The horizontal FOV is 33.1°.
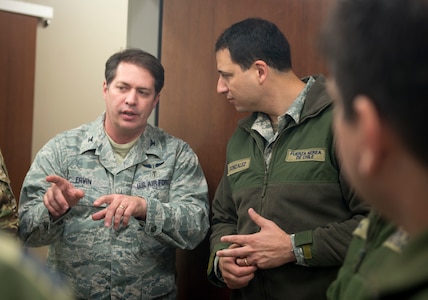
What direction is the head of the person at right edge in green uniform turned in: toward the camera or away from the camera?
away from the camera

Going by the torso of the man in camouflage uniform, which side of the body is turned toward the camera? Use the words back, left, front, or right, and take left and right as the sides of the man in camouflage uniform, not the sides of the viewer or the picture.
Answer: front
